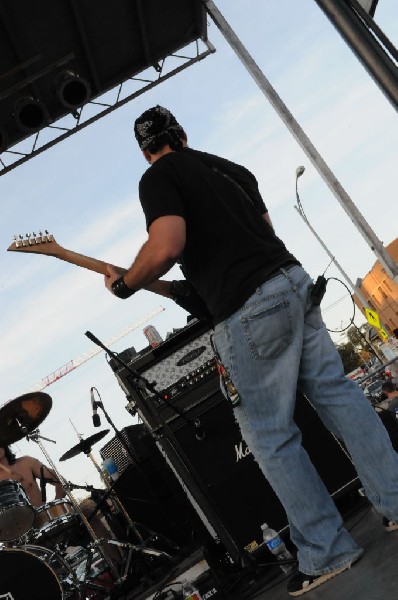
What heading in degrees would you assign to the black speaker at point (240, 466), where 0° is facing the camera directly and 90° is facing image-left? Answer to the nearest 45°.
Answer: approximately 0°

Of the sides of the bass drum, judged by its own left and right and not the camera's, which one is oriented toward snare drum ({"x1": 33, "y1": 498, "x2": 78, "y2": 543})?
back

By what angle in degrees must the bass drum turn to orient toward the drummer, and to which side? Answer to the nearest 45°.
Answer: approximately 180°

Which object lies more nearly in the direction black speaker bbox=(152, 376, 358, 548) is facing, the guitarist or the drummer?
the guitarist

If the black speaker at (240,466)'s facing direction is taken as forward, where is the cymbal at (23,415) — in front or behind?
behind

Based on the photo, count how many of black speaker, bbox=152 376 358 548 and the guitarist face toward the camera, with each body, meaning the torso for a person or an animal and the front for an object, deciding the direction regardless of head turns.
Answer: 1

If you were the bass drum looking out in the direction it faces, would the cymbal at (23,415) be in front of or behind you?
behind

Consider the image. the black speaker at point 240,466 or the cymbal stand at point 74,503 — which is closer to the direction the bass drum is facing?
the black speaker
